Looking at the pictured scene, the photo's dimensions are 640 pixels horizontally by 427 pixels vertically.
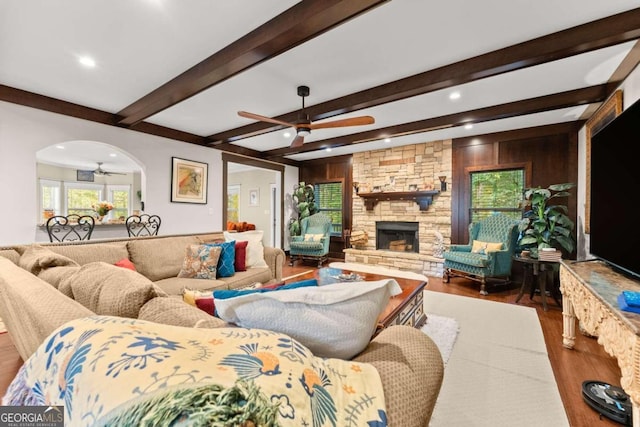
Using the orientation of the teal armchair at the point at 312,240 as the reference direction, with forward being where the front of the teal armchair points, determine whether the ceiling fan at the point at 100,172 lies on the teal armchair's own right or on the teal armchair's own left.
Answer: on the teal armchair's own right

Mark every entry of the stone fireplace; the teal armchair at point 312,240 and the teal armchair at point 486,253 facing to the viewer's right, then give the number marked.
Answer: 0

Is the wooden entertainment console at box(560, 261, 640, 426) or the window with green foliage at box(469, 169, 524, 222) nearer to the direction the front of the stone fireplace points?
the wooden entertainment console

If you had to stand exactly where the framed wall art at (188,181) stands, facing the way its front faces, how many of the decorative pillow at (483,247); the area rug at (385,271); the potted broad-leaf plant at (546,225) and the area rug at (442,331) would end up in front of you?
4

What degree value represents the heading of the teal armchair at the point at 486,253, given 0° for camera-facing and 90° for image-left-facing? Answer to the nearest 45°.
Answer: approximately 45°

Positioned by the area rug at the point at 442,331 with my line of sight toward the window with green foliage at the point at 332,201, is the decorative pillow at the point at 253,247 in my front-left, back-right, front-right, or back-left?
front-left
